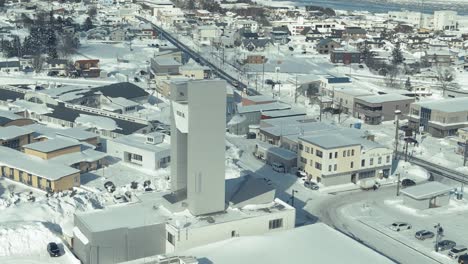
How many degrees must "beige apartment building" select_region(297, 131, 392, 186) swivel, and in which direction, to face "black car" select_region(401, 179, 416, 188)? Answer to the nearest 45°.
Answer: approximately 45° to its left

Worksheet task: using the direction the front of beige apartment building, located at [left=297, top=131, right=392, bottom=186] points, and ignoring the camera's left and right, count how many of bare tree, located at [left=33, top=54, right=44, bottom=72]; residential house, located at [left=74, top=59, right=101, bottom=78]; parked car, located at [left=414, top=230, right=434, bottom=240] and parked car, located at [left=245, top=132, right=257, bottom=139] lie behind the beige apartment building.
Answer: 3

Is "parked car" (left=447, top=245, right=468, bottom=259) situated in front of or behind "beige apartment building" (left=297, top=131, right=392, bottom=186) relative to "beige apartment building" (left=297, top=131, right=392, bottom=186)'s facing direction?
in front

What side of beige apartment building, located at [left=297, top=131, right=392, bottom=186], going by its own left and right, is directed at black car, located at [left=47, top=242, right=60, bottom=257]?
right

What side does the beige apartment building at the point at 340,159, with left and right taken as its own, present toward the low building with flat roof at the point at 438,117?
left

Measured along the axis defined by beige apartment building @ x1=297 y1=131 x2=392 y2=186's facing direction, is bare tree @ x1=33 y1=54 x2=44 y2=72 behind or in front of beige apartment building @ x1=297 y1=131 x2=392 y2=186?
behind

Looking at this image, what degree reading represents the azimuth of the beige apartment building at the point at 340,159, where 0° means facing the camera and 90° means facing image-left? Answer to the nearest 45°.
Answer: approximately 315°

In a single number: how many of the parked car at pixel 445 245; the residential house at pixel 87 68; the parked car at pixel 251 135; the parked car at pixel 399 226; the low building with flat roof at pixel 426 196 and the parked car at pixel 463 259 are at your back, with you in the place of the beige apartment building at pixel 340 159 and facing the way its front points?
2

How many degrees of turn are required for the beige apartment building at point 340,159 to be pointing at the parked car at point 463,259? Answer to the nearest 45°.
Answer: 0° — it already faces it

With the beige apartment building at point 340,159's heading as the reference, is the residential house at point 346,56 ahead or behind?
behind

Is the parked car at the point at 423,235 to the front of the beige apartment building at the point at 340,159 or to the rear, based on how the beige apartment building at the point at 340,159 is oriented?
to the front

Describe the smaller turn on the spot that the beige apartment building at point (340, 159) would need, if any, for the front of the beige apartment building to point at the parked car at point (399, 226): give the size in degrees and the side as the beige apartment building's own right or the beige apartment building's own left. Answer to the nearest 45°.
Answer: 0° — it already faces it

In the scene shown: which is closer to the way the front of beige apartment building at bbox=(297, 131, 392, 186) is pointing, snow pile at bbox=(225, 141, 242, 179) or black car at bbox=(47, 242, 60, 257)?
the black car

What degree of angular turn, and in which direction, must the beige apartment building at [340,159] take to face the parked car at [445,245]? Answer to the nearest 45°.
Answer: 0° — it already faces it

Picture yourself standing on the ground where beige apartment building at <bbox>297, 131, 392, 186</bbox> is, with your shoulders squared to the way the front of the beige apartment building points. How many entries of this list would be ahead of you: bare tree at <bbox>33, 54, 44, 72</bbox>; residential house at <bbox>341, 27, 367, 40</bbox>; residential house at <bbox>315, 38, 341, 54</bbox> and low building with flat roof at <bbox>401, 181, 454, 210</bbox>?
1
